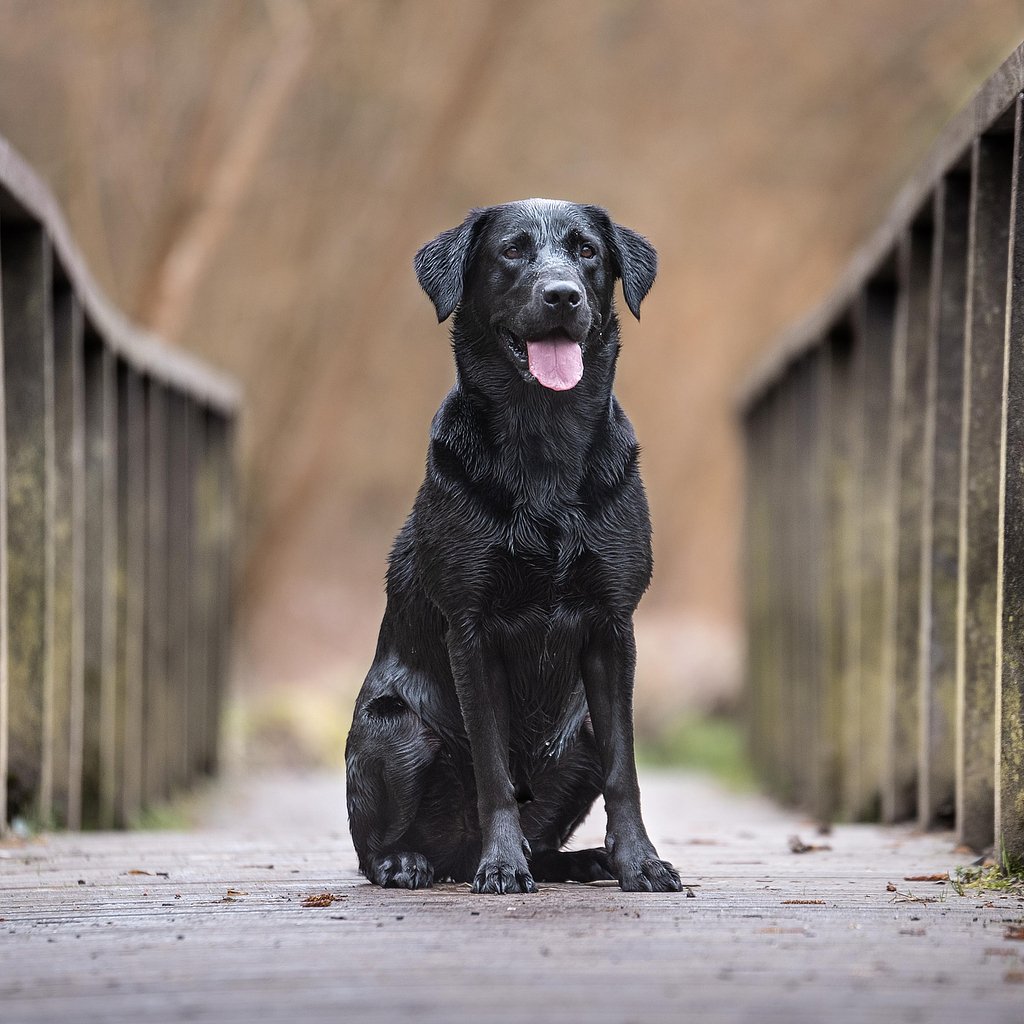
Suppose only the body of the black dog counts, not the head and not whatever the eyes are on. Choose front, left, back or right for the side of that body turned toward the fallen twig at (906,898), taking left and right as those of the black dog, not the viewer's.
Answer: left

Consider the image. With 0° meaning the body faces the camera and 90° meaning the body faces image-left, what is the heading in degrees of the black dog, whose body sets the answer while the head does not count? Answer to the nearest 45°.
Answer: approximately 0°

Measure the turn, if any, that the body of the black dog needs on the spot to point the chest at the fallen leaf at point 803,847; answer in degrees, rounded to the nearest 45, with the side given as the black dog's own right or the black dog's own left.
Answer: approximately 135° to the black dog's own left
